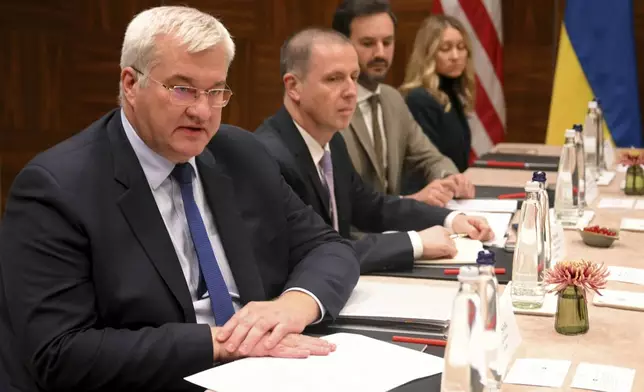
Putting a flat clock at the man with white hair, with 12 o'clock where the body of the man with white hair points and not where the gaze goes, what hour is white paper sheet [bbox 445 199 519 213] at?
The white paper sheet is roughly at 9 o'clock from the man with white hair.

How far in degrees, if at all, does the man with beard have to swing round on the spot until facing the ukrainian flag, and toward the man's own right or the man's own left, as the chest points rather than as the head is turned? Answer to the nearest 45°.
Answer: approximately 90° to the man's own left

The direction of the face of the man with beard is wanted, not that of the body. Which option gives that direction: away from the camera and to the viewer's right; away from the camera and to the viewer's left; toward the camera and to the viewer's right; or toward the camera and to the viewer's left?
toward the camera and to the viewer's right

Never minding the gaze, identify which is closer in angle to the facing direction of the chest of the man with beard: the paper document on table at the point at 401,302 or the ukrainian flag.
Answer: the paper document on table

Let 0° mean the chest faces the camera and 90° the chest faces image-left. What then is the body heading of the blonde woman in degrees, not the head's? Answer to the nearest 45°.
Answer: approximately 315°

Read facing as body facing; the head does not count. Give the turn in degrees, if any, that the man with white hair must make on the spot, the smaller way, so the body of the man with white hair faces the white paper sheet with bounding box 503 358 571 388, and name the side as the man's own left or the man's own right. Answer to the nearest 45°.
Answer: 0° — they already face it

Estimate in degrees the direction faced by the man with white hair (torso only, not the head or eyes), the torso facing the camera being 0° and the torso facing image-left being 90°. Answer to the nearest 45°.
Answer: approximately 315°
